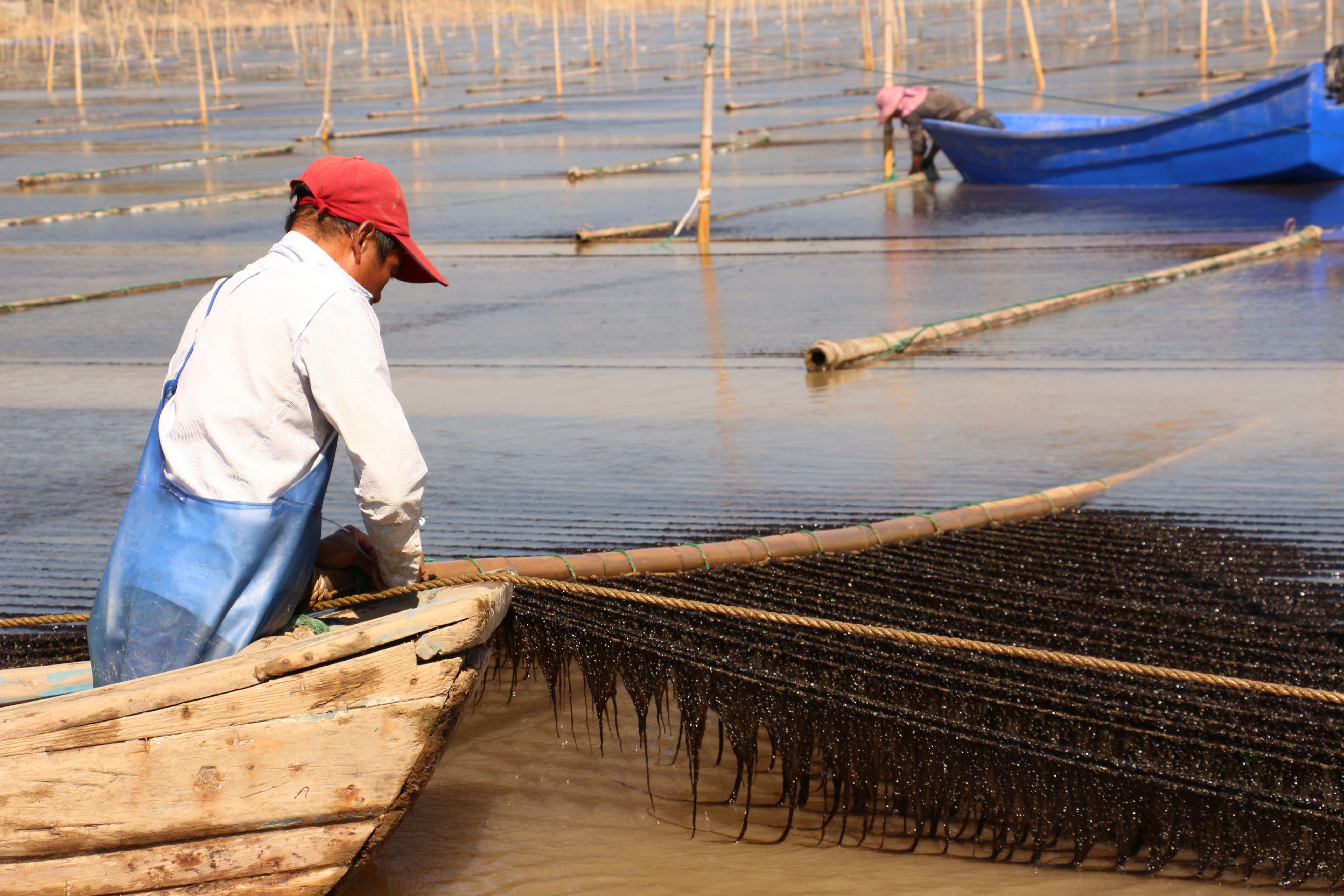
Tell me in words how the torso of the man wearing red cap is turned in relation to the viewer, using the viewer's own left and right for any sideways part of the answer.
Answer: facing away from the viewer and to the right of the viewer

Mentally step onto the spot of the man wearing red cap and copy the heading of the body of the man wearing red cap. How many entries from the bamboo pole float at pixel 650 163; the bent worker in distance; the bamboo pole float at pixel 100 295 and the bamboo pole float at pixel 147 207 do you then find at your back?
0

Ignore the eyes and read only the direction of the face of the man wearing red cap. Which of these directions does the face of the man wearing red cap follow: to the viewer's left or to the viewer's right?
to the viewer's right

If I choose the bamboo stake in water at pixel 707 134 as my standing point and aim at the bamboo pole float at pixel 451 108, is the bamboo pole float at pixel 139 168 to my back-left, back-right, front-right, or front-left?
front-left

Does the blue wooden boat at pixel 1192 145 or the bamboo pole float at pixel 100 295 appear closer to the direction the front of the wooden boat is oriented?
the blue wooden boat

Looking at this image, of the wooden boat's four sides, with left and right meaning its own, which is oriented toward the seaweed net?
front

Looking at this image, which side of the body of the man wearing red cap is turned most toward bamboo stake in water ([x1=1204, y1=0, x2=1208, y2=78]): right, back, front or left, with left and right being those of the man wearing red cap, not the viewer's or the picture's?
front

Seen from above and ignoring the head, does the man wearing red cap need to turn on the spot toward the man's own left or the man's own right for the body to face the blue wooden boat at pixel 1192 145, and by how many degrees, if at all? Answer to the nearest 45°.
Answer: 0° — they already face it

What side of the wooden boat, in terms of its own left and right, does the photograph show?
right
